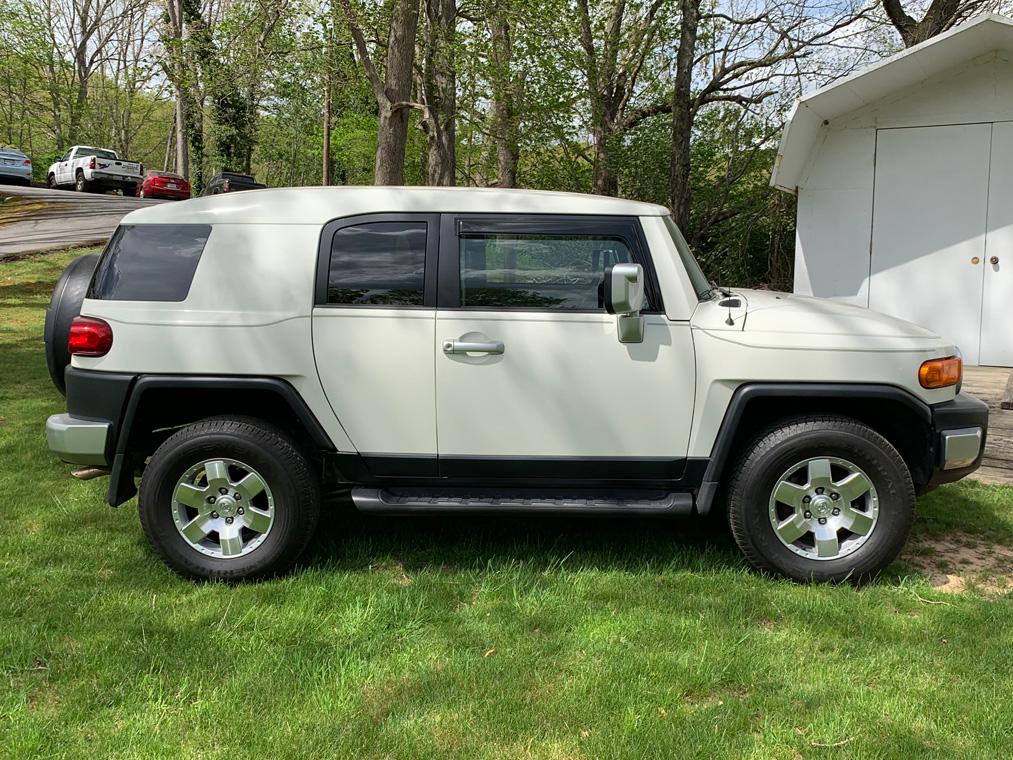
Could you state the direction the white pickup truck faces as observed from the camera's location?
facing away from the viewer and to the left of the viewer

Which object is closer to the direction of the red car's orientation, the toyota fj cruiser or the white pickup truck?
the white pickup truck

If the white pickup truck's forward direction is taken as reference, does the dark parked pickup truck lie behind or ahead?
behind

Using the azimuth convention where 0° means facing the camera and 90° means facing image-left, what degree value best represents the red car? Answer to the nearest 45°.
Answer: approximately 135°

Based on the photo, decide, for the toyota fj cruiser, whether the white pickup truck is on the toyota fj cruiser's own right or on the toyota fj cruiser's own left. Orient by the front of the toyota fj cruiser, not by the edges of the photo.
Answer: on the toyota fj cruiser's own left

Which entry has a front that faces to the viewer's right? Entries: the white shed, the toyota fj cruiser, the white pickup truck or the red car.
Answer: the toyota fj cruiser

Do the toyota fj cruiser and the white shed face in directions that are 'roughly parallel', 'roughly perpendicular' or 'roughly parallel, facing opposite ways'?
roughly perpendicular

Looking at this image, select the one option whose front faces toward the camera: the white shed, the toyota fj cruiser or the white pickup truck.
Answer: the white shed

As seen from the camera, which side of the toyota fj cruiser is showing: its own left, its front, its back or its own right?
right
